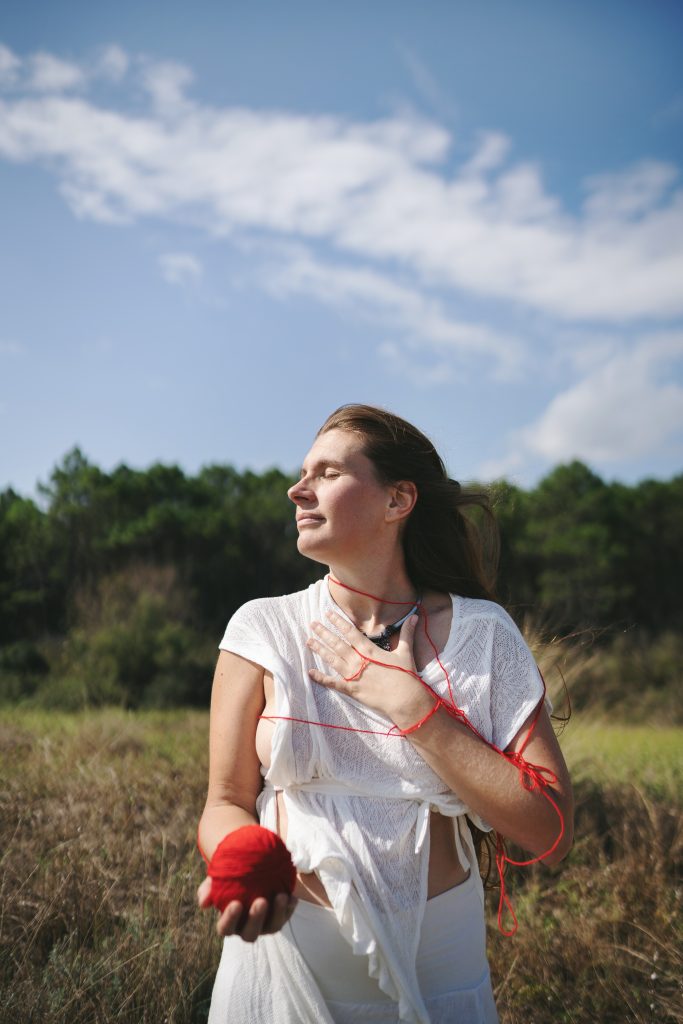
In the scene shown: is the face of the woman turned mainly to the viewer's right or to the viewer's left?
to the viewer's left

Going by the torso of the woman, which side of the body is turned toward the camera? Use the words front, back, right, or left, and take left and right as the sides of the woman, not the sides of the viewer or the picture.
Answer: front
